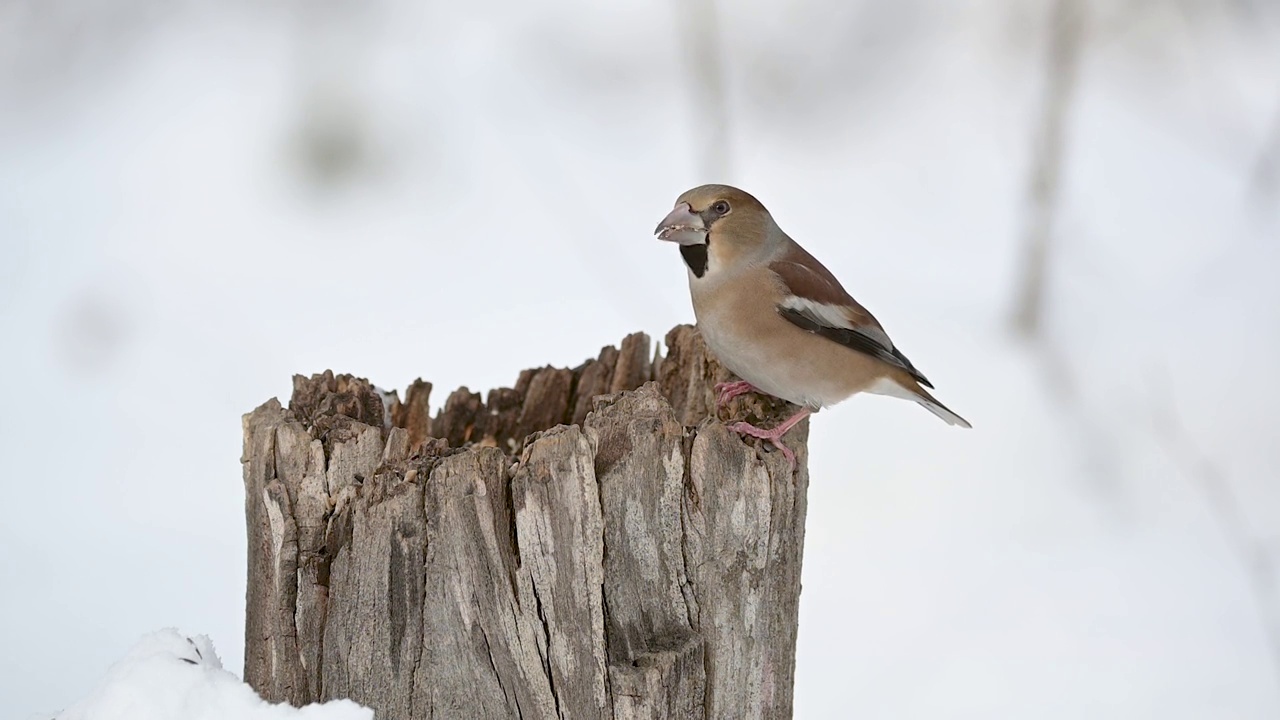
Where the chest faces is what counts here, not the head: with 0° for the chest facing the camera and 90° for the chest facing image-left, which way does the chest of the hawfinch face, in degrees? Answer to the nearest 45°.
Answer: approximately 90°
